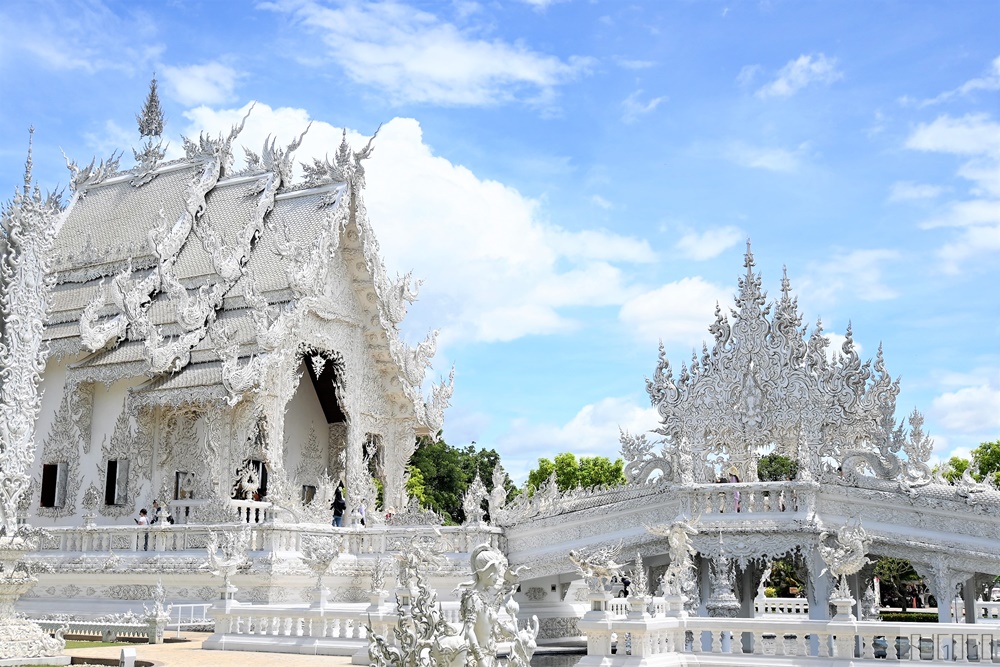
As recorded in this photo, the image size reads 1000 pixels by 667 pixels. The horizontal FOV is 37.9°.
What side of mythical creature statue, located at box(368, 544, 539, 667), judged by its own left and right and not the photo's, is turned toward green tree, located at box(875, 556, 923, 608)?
left

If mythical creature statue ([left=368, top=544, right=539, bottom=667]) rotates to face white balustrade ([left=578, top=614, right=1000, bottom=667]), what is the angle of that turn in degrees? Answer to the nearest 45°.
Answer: approximately 90° to its left

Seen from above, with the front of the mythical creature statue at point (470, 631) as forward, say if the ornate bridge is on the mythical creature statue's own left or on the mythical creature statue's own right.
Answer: on the mythical creature statue's own left

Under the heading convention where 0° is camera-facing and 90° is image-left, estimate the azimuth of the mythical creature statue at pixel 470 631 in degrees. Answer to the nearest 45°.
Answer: approximately 315°

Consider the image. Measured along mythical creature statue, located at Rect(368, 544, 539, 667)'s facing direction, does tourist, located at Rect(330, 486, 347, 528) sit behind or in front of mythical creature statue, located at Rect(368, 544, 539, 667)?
behind
